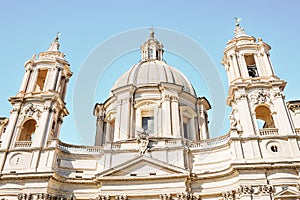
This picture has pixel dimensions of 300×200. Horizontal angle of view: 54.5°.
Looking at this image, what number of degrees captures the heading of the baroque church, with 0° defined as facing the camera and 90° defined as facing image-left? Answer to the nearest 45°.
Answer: approximately 0°
